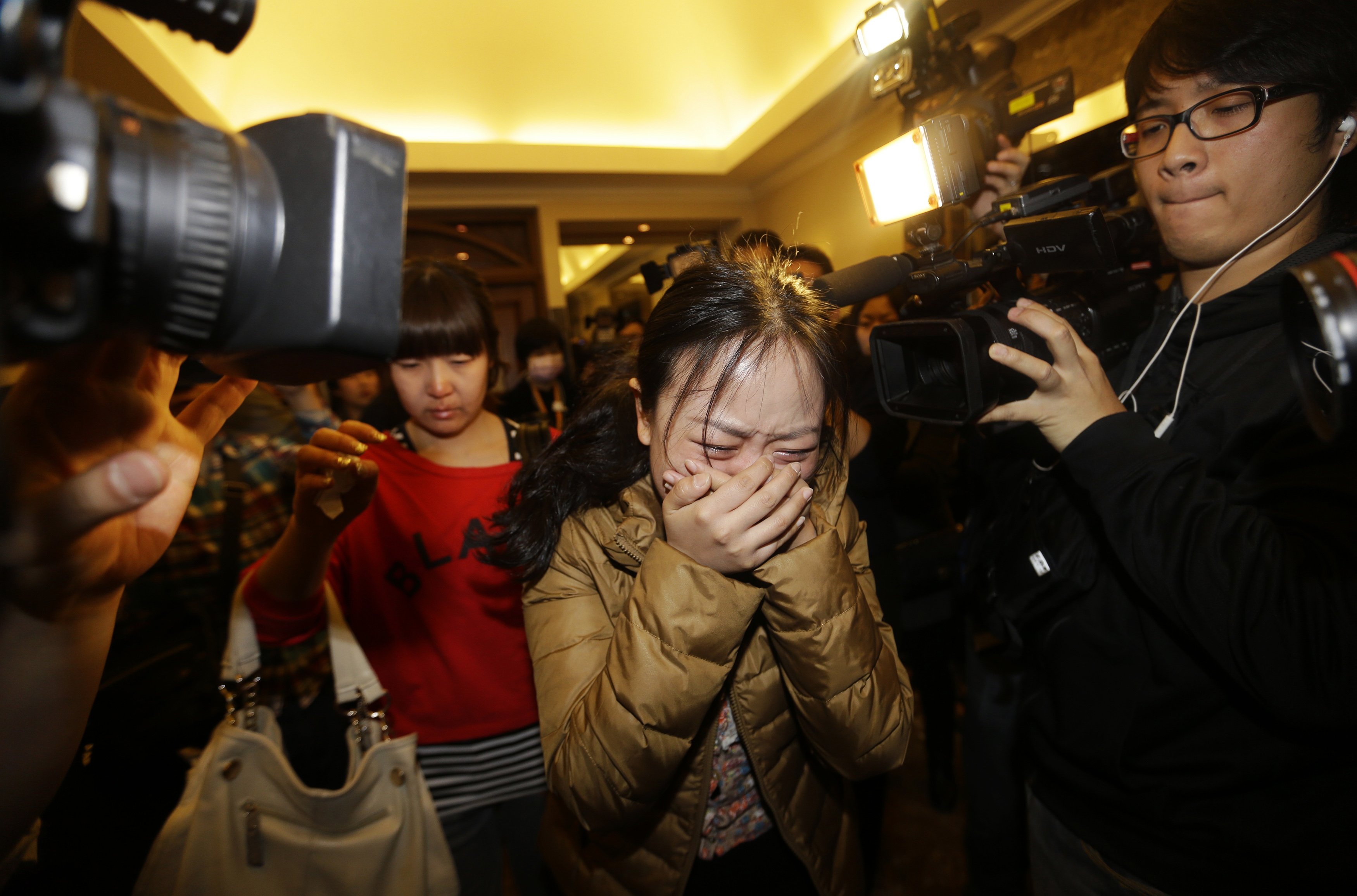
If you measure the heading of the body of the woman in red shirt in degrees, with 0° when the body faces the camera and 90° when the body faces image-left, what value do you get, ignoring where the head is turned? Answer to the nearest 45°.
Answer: approximately 0°

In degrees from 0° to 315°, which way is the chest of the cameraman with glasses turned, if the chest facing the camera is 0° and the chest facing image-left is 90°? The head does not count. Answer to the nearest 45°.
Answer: approximately 45°

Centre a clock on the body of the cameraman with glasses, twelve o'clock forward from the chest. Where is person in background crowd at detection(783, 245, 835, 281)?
The person in background crowd is roughly at 3 o'clock from the cameraman with glasses.

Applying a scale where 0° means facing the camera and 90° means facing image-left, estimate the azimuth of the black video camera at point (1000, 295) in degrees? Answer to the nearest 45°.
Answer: approximately 45°

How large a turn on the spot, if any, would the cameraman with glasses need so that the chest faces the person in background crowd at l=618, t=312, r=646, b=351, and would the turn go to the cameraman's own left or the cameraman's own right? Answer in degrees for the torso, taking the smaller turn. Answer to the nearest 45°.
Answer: approximately 90° to the cameraman's own right
